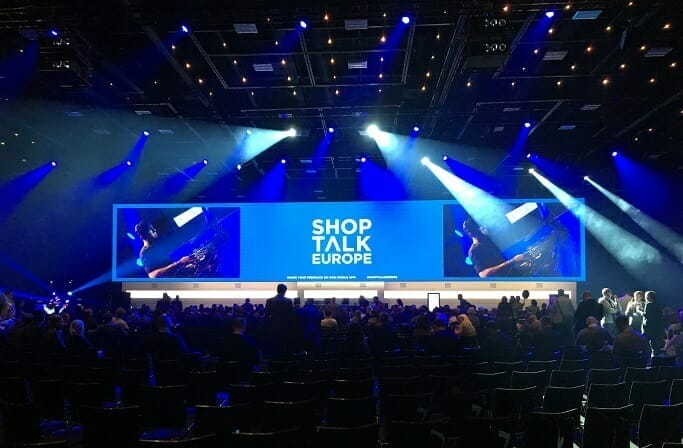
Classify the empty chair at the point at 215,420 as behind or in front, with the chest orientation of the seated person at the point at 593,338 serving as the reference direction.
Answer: behind

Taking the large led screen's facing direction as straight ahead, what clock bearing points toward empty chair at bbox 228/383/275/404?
The empty chair is roughly at 12 o'clock from the large led screen.

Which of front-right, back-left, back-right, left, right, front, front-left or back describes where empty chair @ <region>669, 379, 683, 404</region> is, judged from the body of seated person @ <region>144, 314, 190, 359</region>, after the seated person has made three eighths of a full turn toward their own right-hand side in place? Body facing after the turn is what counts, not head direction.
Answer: front

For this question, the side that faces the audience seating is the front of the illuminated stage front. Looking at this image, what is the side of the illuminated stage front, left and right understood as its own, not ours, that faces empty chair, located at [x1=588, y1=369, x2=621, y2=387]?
front

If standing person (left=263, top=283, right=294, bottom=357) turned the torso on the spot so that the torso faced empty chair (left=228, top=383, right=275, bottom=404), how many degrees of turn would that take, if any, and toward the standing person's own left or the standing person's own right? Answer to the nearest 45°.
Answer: approximately 180°

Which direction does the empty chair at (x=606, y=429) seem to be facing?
away from the camera

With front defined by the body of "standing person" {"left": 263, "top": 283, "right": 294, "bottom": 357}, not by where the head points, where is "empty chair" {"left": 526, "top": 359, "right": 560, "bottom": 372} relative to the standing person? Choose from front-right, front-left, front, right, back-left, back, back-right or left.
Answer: back-right

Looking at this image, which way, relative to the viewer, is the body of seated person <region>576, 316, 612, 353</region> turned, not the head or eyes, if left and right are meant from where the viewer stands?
facing away from the viewer

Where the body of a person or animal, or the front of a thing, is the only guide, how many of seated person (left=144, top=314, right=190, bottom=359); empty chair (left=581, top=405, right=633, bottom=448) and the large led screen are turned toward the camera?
1

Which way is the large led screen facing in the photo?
toward the camera

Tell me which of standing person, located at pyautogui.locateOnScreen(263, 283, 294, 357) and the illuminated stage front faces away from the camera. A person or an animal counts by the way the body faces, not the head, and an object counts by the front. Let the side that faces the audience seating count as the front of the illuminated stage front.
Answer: the standing person

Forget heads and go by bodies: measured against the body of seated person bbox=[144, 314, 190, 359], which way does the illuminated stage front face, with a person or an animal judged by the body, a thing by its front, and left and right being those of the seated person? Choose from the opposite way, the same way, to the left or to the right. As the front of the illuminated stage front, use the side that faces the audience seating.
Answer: the opposite way

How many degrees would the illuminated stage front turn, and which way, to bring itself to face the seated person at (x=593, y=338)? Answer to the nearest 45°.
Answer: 0° — it already faces them

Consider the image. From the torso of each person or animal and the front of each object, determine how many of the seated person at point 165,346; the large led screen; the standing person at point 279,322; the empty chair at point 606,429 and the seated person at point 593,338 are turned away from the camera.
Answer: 4

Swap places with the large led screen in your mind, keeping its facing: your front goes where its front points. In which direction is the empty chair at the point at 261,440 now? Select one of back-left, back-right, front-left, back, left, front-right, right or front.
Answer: front

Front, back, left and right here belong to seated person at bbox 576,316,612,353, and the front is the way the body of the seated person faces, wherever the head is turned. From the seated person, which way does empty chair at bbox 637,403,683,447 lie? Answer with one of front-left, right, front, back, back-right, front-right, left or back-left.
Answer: back

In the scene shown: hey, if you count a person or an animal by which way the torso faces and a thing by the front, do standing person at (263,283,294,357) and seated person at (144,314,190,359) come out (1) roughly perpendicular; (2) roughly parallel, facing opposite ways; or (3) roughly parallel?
roughly parallel

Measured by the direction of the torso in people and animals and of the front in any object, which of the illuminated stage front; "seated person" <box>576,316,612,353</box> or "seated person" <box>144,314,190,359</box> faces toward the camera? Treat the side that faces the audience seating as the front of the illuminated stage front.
the illuminated stage front

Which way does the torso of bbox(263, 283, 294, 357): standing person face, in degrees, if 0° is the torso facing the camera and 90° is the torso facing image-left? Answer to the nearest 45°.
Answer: approximately 180°
